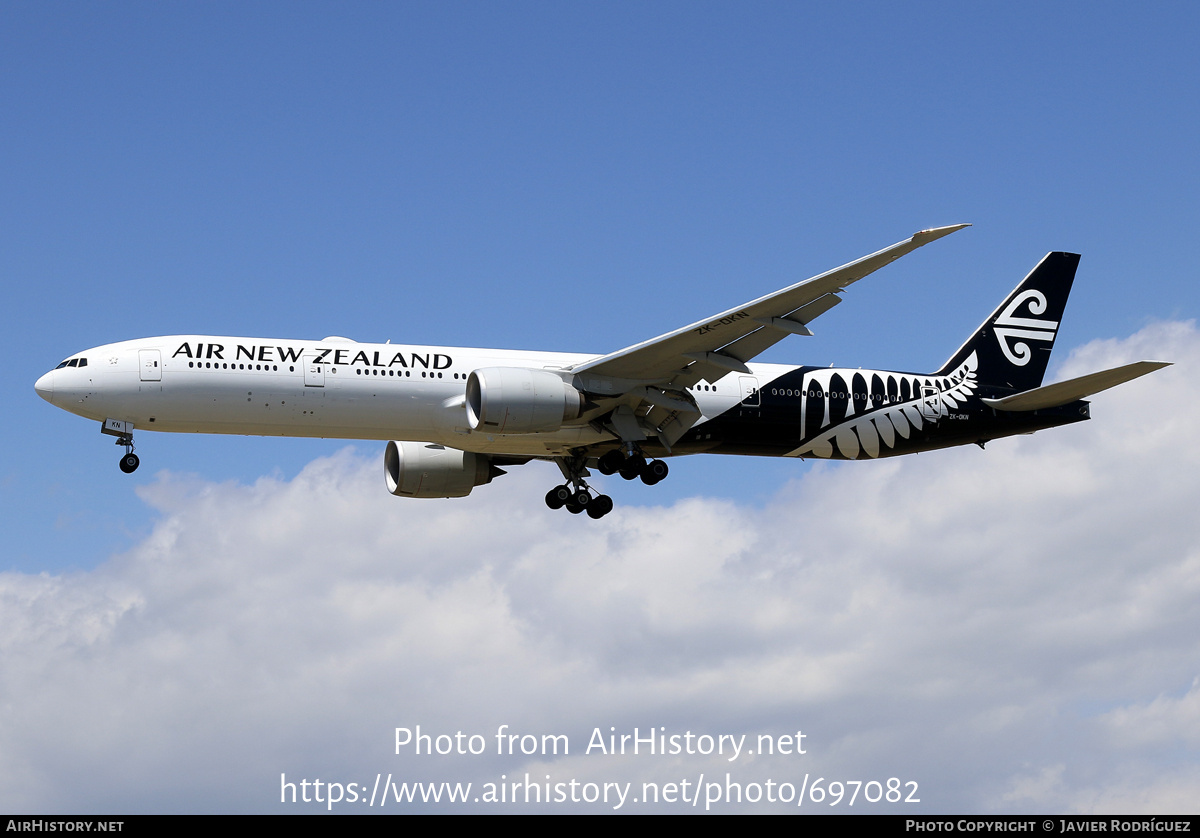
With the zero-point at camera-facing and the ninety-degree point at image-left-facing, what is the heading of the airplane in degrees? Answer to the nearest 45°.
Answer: approximately 90°
